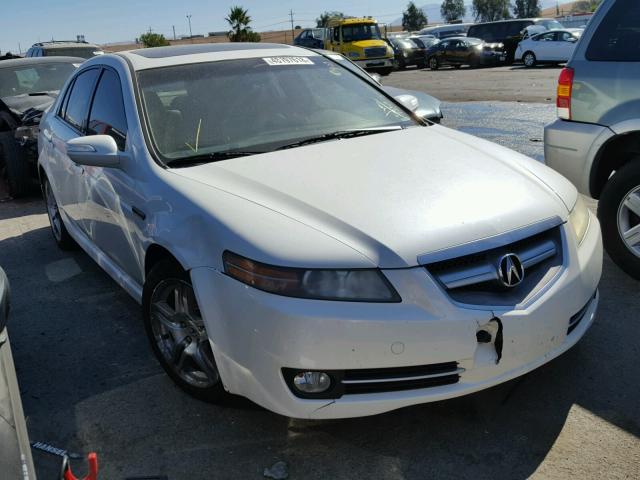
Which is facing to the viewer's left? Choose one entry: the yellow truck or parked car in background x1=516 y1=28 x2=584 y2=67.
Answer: the parked car in background

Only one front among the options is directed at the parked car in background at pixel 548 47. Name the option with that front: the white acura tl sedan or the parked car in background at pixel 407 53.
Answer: the parked car in background at pixel 407 53

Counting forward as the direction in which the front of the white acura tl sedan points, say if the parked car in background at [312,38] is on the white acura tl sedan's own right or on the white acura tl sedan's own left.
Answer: on the white acura tl sedan's own left

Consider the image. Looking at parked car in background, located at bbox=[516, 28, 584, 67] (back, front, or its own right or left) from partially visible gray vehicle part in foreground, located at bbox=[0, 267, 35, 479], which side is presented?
right

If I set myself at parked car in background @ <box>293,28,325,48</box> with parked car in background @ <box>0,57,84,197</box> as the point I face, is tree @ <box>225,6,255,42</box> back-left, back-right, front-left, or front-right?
back-right

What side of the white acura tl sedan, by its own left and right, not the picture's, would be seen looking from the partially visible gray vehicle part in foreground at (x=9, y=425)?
right

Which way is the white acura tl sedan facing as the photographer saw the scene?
facing the viewer and to the right of the viewer

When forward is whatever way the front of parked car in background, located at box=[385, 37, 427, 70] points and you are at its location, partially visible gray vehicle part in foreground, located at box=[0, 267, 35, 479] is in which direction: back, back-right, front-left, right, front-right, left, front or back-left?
front-right
